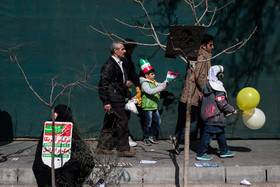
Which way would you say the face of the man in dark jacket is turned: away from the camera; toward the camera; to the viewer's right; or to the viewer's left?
to the viewer's right

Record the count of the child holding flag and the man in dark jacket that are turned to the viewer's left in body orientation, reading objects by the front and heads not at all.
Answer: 0

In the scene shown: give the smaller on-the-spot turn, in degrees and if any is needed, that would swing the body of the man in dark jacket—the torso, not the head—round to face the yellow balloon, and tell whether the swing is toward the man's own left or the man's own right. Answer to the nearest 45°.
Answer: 0° — they already face it

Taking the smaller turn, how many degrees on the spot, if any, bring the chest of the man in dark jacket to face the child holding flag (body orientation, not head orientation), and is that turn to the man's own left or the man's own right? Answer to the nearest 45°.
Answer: approximately 45° to the man's own left

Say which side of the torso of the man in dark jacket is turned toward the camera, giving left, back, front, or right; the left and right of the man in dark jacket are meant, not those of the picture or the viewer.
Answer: right

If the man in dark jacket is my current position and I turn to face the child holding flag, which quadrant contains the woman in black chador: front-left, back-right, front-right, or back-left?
back-right

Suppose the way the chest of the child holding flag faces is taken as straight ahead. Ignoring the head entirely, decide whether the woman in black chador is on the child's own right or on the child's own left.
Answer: on the child's own right
